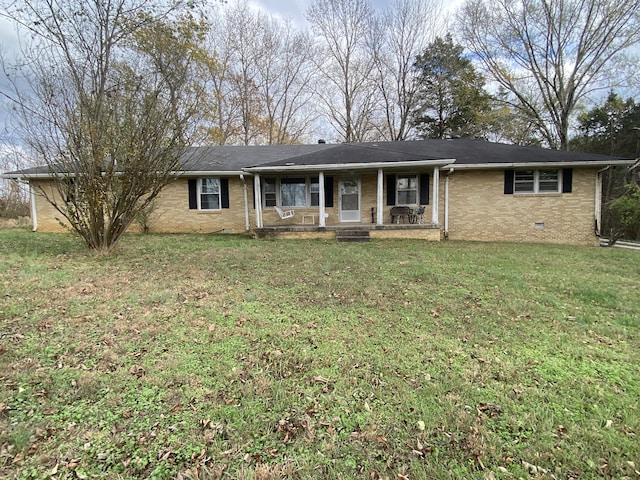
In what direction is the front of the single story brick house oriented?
toward the camera

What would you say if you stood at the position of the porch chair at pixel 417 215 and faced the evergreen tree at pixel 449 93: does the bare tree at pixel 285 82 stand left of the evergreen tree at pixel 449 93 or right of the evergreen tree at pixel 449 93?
left

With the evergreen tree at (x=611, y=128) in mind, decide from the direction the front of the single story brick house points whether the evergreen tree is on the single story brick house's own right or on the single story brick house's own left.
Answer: on the single story brick house's own left

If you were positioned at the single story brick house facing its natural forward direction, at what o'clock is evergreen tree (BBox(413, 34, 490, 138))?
The evergreen tree is roughly at 7 o'clock from the single story brick house.

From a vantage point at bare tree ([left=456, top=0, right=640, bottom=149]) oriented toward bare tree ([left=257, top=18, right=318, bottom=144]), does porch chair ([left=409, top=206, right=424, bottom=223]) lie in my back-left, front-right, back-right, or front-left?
front-left

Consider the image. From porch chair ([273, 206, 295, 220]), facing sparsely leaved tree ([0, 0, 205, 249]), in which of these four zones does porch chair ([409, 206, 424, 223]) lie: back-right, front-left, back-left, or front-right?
back-left

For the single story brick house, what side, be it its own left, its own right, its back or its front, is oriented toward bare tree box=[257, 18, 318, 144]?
back

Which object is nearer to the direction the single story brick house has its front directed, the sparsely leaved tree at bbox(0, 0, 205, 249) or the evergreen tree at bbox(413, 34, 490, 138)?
the sparsely leaved tree

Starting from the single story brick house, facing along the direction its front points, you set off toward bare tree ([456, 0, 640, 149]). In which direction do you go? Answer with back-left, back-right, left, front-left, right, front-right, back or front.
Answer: back-left

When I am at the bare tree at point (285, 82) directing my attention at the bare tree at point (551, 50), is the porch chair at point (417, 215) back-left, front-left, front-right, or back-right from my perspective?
front-right

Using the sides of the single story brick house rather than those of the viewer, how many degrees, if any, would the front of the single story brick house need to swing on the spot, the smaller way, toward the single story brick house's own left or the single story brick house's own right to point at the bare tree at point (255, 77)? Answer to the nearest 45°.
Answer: approximately 135° to the single story brick house's own right
